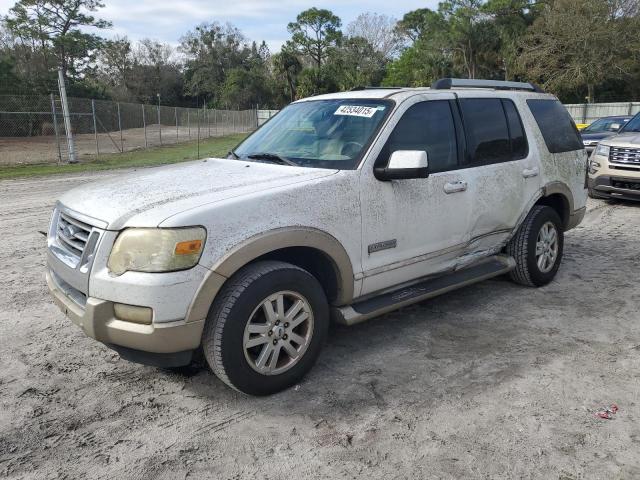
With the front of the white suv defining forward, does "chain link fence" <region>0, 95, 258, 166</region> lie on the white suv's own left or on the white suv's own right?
on the white suv's own right

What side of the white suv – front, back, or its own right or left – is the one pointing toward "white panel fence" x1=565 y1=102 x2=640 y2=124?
back

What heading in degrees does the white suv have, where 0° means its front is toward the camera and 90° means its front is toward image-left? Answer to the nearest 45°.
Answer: approximately 45°

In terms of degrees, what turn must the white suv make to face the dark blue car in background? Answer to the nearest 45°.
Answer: approximately 180°

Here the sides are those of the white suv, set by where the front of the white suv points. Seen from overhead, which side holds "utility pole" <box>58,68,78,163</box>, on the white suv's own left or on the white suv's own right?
on the white suv's own right

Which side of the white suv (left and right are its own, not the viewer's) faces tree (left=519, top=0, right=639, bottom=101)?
back

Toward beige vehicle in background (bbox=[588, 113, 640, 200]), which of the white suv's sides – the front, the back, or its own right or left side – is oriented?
back
